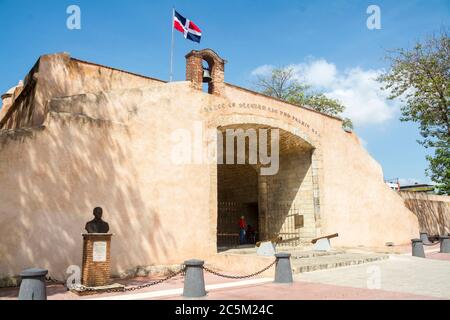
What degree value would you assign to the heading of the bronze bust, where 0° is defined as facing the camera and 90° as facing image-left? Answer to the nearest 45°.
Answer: approximately 0°

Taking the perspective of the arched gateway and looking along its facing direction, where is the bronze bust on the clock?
The bronze bust is roughly at 2 o'clock from the arched gateway.

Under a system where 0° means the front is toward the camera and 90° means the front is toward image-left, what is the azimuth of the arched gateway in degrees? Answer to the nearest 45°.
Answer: approximately 315°
